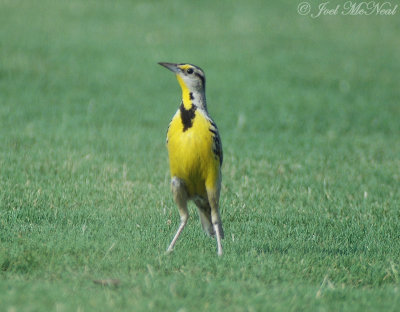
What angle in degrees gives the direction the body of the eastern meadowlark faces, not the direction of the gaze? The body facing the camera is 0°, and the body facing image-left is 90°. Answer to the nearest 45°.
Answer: approximately 45°
